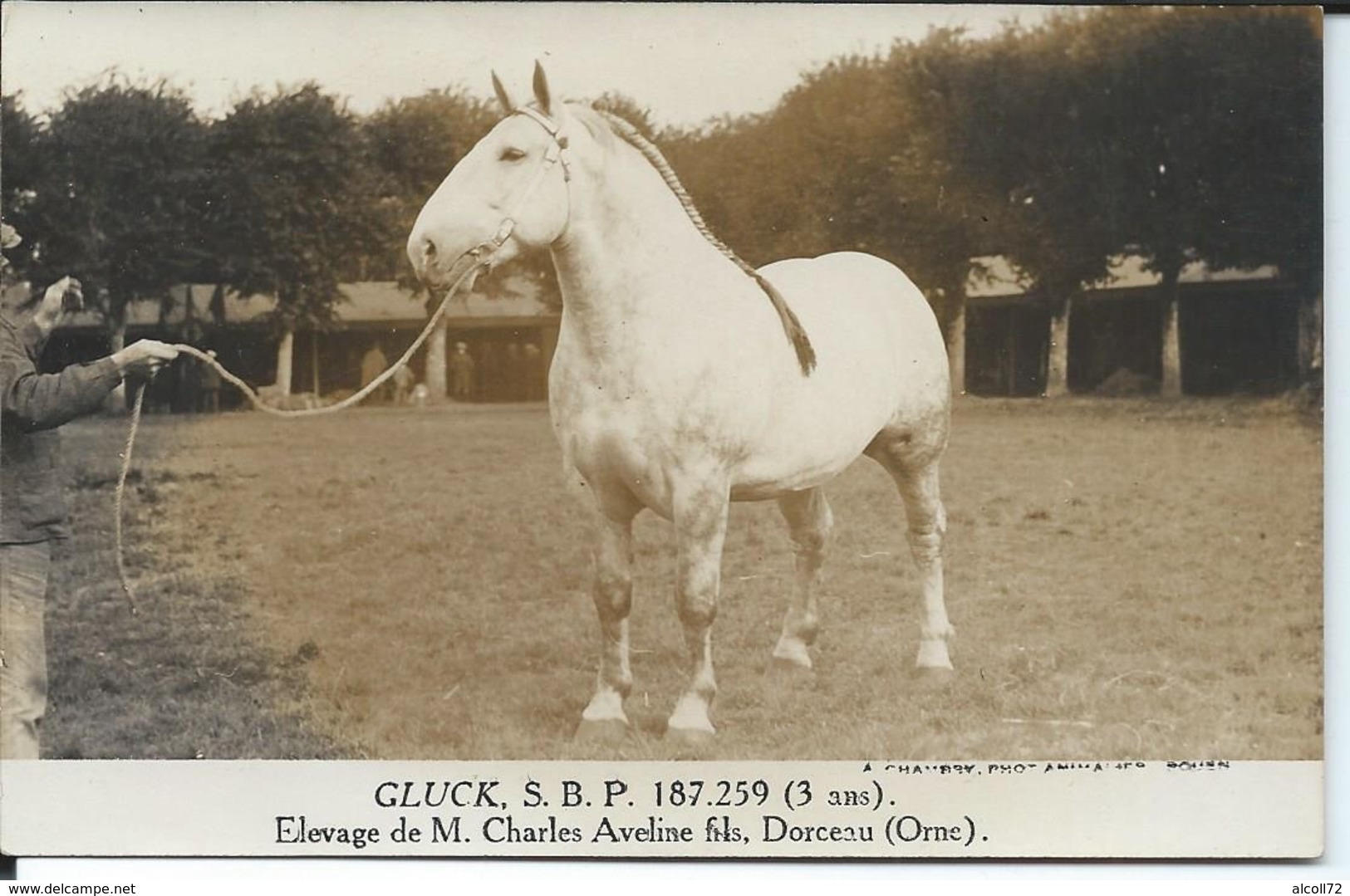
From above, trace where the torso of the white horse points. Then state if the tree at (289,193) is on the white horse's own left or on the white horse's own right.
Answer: on the white horse's own right

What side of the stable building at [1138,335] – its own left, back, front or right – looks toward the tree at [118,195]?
right

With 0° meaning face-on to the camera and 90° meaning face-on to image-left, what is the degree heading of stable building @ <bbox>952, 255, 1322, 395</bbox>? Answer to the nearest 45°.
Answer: approximately 0°
